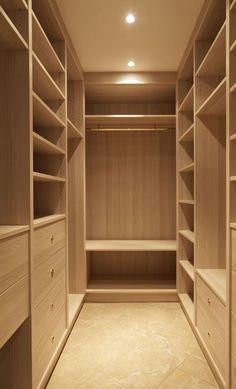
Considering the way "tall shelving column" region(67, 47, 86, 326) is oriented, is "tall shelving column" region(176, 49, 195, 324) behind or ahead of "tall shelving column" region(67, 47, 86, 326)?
ahead

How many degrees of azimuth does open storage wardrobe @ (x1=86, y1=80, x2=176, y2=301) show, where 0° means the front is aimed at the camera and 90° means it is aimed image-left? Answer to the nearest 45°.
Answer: approximately 0°

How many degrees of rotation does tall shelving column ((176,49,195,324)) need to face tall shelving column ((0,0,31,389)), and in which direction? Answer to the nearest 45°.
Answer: approximately 45° to its left

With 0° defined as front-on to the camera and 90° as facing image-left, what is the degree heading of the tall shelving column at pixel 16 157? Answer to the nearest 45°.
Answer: approximately 270°

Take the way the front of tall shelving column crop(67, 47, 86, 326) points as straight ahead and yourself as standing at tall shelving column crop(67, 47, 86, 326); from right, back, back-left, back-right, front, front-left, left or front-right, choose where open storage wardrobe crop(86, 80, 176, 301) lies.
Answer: front-left

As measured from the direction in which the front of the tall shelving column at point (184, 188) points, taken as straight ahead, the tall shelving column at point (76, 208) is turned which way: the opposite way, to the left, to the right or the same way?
the opposite way

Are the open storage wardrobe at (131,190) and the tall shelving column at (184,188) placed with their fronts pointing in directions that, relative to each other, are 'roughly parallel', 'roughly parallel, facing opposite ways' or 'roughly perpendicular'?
roughly perpendicular

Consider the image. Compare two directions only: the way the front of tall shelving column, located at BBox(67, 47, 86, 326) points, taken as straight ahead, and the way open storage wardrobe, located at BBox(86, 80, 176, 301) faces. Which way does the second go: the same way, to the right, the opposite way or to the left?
to the right

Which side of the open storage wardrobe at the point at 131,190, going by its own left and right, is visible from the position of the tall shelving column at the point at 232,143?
front

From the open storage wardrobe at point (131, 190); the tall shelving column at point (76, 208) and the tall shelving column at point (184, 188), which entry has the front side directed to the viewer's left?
the tall shelving column at point (184, 188)

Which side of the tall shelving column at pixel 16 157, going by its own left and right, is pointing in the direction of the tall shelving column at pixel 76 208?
left

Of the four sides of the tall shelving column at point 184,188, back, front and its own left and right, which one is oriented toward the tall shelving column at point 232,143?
left

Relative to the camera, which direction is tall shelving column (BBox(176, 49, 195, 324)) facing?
to the viewer's left

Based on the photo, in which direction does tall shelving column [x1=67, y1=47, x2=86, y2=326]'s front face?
to the viewer's right

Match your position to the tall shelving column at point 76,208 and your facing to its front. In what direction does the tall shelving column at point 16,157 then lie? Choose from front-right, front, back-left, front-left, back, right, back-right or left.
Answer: right
